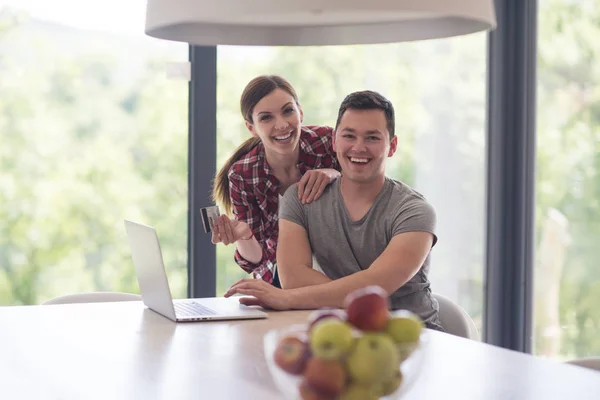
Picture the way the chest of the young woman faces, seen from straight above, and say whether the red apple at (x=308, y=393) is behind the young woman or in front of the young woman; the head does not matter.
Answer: in front

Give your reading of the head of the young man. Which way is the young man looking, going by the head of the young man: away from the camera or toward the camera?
toward the camera

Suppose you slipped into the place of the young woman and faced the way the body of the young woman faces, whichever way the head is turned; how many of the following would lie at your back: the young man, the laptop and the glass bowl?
0

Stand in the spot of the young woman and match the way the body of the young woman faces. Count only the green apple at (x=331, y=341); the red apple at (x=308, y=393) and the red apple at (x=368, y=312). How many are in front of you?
3

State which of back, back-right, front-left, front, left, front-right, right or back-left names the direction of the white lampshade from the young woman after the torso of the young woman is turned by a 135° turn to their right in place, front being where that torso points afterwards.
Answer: back-left

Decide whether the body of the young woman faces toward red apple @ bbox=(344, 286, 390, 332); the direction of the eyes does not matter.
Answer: yes

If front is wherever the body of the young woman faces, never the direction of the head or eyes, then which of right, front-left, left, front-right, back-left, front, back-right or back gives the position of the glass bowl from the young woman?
front

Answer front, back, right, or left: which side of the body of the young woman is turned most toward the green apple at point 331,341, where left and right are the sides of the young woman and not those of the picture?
front

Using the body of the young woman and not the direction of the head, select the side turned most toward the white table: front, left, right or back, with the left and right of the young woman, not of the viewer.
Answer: front

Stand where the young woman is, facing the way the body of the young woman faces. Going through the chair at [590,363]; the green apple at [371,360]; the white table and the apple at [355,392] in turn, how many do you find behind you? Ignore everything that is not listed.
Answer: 0

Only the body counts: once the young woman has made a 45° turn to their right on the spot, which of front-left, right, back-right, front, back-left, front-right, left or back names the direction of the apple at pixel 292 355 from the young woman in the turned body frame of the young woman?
front-left

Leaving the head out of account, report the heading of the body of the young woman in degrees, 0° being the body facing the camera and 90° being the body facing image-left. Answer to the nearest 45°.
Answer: approximately 0°

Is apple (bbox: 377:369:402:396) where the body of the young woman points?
yes

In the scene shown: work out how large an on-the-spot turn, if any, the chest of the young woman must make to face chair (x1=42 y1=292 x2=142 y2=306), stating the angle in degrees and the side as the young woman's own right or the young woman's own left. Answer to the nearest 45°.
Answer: approximately 45° to the young woman's own right

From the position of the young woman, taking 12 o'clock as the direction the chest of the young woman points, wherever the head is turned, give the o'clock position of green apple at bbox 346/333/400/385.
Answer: The green apple is roughly at 12 o'clock from the young woman.

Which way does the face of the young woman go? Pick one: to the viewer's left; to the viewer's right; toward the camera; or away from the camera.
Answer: toward the camera
